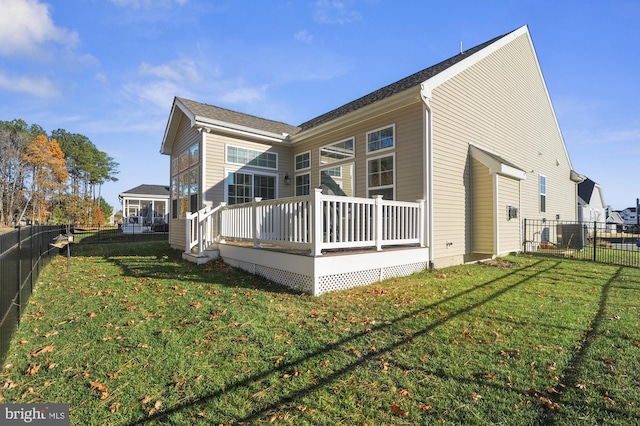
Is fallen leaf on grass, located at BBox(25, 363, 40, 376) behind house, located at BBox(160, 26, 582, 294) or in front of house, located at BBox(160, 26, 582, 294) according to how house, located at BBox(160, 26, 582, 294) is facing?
behind

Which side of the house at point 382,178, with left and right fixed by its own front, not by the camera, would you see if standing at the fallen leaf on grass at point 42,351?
back

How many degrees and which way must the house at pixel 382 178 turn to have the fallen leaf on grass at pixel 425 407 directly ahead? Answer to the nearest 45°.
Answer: approximately 135° to its right

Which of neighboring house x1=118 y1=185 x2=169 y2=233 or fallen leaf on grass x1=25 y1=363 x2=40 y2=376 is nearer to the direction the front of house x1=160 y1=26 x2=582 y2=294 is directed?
the neighboring house

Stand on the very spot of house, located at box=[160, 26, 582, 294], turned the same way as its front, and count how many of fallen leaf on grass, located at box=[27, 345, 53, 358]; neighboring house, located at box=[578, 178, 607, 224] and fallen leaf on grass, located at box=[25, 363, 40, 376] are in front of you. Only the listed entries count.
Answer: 1

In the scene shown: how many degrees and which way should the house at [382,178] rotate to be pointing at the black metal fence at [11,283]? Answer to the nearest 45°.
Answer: approximately 180°

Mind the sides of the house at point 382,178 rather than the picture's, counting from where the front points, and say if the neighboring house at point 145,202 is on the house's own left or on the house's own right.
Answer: on the house's own left

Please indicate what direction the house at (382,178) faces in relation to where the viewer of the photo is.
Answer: facing away from the viewer and to the right of the viewer

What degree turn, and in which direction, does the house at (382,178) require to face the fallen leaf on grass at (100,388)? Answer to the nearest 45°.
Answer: approximately 135° to its right

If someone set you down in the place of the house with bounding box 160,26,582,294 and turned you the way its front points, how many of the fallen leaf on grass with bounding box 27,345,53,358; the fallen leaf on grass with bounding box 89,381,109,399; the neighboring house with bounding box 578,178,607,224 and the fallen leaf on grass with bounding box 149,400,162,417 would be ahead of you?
1

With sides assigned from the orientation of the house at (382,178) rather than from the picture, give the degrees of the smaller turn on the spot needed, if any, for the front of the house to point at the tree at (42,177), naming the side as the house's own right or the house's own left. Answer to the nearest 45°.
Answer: approximately 90° to the house's own left
